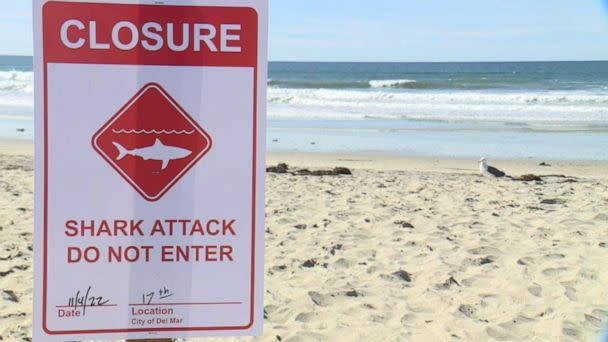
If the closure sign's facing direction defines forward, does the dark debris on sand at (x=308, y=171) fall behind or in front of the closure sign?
behind

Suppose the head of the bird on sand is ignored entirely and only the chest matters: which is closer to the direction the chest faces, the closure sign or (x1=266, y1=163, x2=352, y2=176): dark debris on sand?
the dark debris on sand

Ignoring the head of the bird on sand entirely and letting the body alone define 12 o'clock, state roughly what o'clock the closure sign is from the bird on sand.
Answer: The closure sign is roughly at 9 o'clock from the bird on sand.

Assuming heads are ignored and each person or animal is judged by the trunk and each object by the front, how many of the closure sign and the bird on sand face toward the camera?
1

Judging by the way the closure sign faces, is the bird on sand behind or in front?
behind

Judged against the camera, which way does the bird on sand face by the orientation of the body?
to the viewer's left

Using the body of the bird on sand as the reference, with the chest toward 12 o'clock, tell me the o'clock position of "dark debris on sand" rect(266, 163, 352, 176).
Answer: The dark debris on sand is roughly at 11 o'clock from the bird on sand.
